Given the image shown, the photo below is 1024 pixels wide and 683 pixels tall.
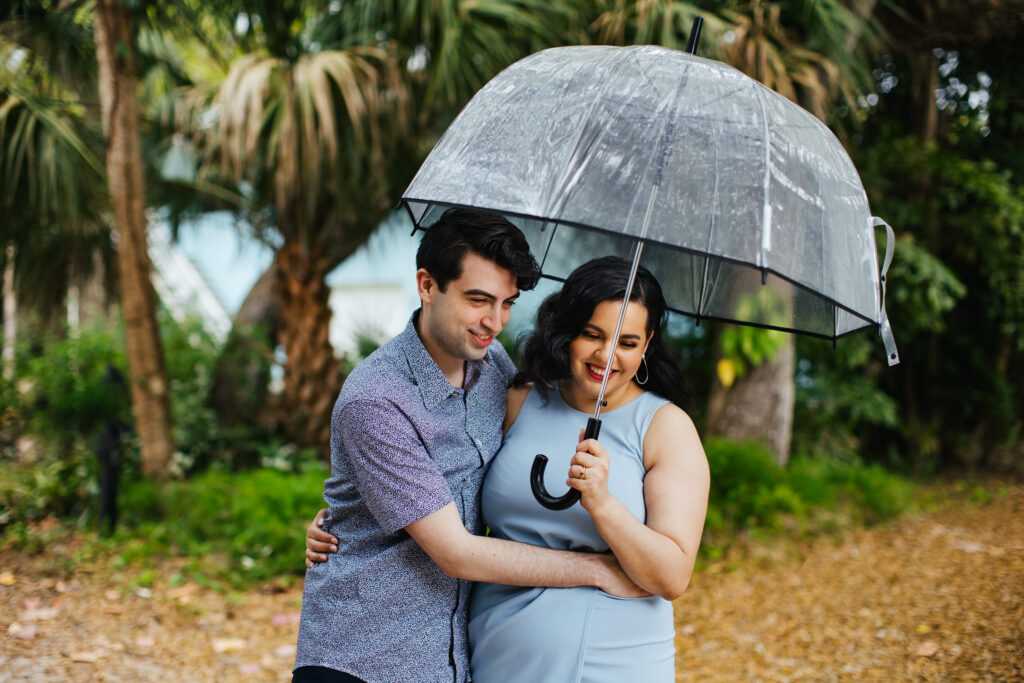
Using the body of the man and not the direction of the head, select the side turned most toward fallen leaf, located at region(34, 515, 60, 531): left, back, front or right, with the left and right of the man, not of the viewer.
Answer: back

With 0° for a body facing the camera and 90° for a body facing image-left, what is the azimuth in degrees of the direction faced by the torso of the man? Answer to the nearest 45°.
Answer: approximately 315°

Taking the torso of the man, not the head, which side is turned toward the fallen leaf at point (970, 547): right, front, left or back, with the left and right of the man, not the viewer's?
left

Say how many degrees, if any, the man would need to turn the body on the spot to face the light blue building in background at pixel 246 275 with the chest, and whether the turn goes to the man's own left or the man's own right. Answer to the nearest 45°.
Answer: approximately 135° to the man's own left

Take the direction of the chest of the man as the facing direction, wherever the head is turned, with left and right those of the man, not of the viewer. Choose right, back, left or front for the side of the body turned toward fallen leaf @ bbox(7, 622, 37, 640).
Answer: back

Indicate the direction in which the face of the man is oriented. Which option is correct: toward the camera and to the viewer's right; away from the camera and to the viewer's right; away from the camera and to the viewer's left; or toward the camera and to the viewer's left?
toward the camera and to the viewer's right

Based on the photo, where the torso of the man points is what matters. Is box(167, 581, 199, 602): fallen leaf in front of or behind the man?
behind

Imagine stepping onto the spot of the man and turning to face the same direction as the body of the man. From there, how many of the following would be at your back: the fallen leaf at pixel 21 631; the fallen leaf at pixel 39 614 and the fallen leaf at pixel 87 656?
3

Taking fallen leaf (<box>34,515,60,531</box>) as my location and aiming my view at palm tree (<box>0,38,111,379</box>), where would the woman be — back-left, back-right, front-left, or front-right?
back-right
